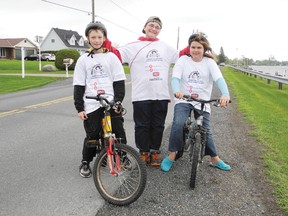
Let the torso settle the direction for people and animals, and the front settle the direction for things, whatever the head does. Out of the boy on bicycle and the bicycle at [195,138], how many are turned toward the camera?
2

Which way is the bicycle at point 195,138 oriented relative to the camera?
toward the camera

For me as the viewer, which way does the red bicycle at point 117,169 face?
facing the viewer and to the right of the viewer

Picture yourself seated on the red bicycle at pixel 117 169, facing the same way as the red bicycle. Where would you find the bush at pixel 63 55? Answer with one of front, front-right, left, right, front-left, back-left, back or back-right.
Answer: back-left

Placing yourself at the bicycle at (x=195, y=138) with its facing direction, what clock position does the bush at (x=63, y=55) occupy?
The bush is roughly at 5 o'clock from the bicycle.

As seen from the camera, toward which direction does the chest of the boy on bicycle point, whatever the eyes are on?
toward the camera
